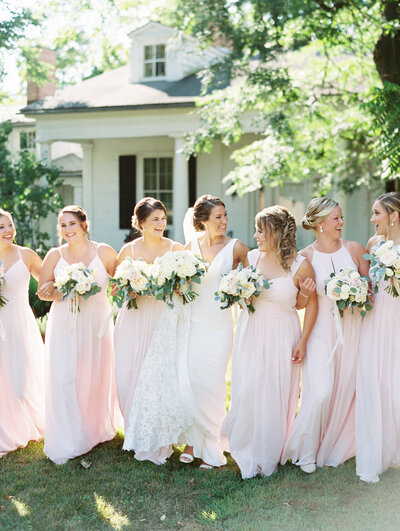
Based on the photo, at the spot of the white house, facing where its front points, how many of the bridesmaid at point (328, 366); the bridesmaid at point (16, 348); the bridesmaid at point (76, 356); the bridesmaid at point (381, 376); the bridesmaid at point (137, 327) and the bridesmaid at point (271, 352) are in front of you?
6

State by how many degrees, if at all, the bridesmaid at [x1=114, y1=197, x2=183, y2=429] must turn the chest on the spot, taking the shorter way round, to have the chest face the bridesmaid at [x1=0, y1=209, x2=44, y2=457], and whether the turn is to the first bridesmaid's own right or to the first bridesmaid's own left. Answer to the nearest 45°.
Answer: approximately 90° to the first bridesmaid's own right

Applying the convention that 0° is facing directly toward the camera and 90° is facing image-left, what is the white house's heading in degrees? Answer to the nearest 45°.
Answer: approximately 0°

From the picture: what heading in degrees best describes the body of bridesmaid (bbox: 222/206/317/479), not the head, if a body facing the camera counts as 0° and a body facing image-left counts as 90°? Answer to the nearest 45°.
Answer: approximately 45°

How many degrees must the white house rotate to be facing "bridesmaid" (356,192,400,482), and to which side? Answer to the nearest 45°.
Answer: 0° — it already faces them

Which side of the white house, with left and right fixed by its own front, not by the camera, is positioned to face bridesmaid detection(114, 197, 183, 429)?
front

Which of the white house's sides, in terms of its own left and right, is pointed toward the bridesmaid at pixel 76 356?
front

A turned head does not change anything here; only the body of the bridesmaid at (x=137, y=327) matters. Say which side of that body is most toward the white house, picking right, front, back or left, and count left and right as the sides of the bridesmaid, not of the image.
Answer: back

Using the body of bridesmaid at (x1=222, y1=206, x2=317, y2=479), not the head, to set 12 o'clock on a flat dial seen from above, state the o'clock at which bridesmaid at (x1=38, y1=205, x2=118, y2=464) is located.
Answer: bridesmaid at (x1=38, y1=205, x2=118, y2=464) is roughly at 2 o'clock from bridesmaid at (x1=222, y1=206, x2=317, y2=479).

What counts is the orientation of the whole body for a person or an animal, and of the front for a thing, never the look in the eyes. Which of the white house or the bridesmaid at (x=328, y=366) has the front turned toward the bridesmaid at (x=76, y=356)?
the white house

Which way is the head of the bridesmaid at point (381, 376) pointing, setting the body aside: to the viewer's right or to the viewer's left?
to the viewer's left

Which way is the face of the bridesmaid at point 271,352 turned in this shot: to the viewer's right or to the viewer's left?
to the viewer's left

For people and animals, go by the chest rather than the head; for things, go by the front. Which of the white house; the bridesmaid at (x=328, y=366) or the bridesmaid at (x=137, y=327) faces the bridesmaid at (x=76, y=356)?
the white house

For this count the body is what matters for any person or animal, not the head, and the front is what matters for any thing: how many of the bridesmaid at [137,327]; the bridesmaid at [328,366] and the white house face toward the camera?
3

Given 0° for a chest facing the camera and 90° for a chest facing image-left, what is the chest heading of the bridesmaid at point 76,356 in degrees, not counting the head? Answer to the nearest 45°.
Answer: approximately 0°

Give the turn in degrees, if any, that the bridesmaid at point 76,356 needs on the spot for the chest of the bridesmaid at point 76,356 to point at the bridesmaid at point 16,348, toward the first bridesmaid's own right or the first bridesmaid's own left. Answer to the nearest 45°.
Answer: approximately 135° to the first bridesmaid's own right

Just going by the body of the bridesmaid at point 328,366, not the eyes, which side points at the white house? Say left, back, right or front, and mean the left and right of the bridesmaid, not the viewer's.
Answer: back
